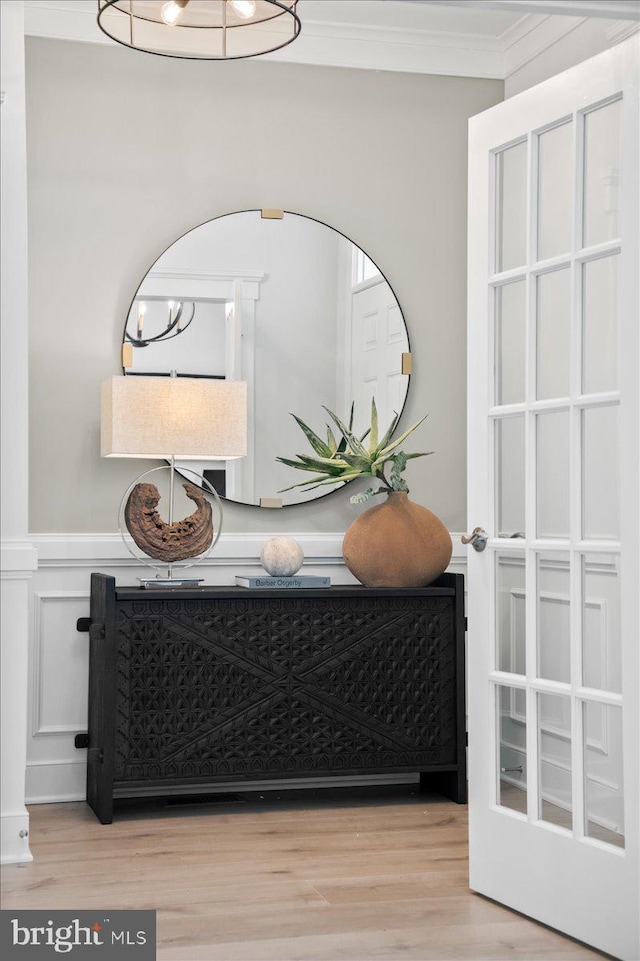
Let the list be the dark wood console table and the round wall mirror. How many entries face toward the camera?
2

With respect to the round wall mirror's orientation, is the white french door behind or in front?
in front

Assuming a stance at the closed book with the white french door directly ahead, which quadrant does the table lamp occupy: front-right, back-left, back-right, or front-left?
back-right

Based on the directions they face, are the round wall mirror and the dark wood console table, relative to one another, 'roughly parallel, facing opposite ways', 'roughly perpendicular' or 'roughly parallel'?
roughly parallel

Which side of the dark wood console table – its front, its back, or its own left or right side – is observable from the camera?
front

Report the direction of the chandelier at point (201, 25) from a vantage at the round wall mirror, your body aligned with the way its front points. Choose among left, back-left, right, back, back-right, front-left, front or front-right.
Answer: front

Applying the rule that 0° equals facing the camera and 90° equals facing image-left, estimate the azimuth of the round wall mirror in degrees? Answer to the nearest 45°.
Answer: approximately 0°
